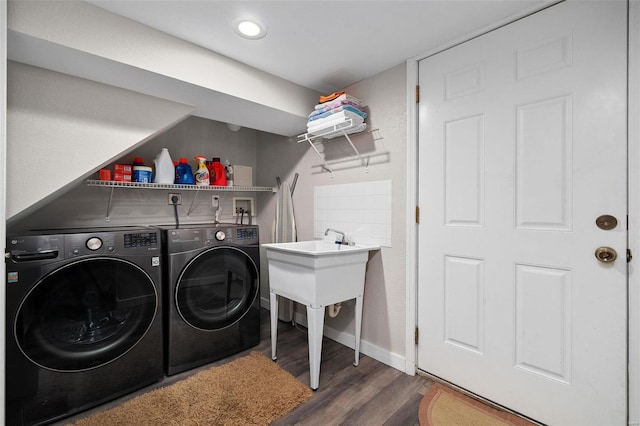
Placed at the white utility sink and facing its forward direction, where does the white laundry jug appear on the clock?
The white laundry jug is roughly at 2 o'clock from the white utility sink.

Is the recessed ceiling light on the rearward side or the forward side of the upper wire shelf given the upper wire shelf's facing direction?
on the forward side

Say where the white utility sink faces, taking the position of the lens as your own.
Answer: facing the viewer and to the left of the viewer

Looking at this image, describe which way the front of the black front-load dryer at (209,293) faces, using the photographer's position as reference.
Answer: facing the viewer and to the right of the viewer

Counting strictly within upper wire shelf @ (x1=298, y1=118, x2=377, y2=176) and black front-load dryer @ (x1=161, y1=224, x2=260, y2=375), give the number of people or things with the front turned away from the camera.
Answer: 0

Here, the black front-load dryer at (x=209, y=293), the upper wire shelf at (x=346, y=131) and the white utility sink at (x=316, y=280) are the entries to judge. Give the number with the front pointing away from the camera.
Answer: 0

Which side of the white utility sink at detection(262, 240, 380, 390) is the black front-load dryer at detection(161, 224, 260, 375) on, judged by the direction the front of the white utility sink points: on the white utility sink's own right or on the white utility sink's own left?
on the white utility sink's own right
